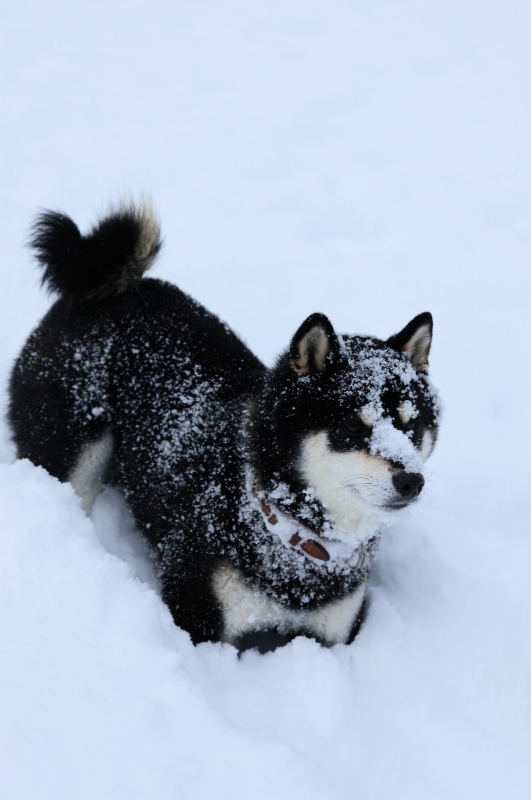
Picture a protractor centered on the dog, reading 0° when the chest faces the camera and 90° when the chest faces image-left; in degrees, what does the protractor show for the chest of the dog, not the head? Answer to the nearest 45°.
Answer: approximately 315°
